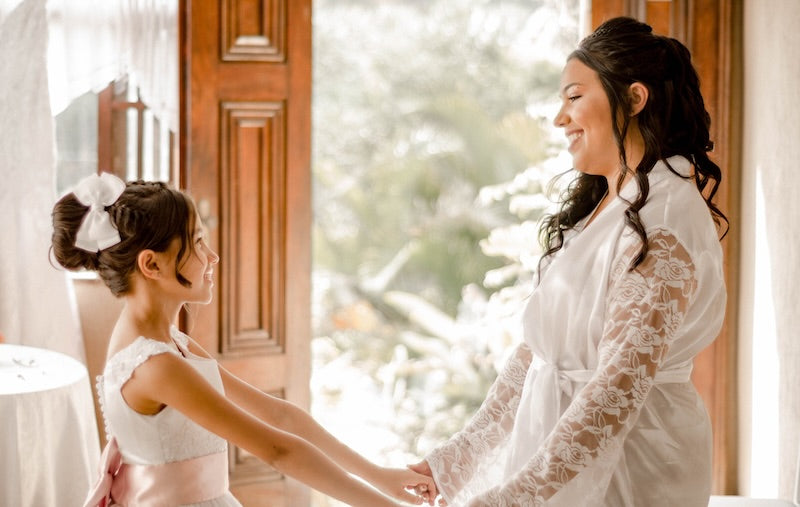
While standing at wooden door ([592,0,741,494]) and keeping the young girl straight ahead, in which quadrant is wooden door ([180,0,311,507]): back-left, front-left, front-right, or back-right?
front-right

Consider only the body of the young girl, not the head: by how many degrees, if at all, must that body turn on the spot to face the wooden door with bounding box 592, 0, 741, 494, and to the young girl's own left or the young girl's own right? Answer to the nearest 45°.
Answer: approximately 45° to the young girl's own left

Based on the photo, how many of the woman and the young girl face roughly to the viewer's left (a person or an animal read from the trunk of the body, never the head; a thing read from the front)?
1

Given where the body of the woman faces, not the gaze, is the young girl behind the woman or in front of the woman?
in front

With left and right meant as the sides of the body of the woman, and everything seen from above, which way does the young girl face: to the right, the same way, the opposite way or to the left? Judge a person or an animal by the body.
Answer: the opposite way

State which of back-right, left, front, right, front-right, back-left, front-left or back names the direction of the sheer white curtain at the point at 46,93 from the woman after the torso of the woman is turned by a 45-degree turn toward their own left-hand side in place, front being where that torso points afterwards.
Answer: right

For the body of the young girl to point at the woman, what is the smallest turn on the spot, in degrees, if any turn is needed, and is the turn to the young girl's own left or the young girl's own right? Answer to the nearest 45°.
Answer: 0° — they already face them

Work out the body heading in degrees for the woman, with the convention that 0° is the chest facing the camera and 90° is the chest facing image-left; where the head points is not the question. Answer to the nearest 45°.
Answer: approximately 90°

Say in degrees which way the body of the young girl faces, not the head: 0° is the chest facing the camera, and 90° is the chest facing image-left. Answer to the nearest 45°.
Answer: approximately 270°

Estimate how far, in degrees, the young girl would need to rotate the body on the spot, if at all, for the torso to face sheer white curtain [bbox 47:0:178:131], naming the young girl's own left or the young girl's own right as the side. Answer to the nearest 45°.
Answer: approximately 90° to the young girl's own left

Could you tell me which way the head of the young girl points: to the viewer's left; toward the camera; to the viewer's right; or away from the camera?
to the viewer's right

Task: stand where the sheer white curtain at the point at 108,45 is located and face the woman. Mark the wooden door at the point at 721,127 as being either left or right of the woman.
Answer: left

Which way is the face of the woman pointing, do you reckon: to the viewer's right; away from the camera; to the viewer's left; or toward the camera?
to the viewer's left
